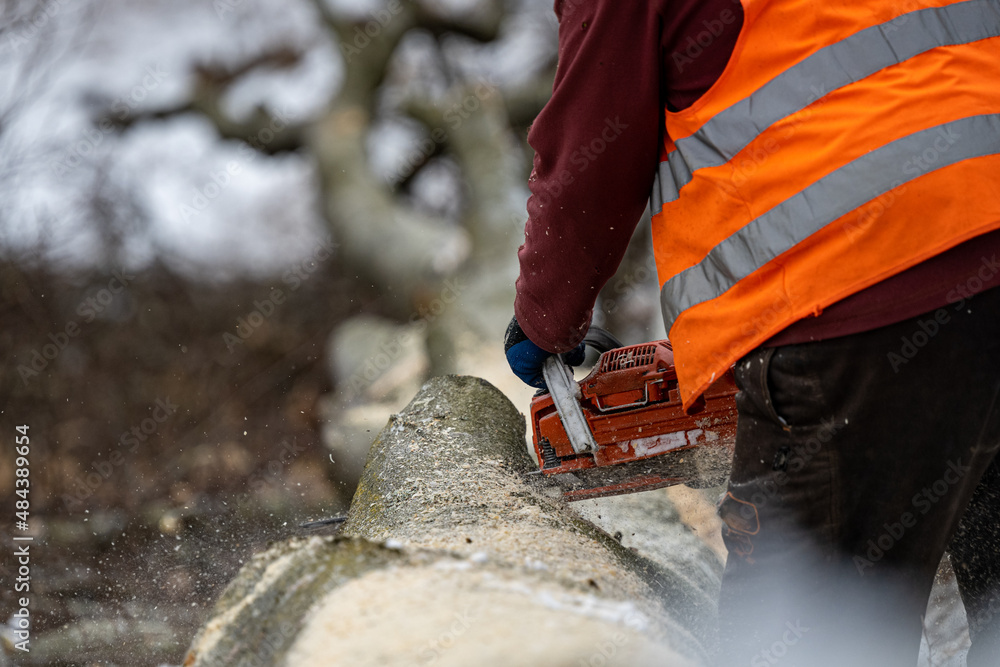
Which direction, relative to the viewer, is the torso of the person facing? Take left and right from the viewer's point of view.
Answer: facing away from the viewer and to the left of the viewer
